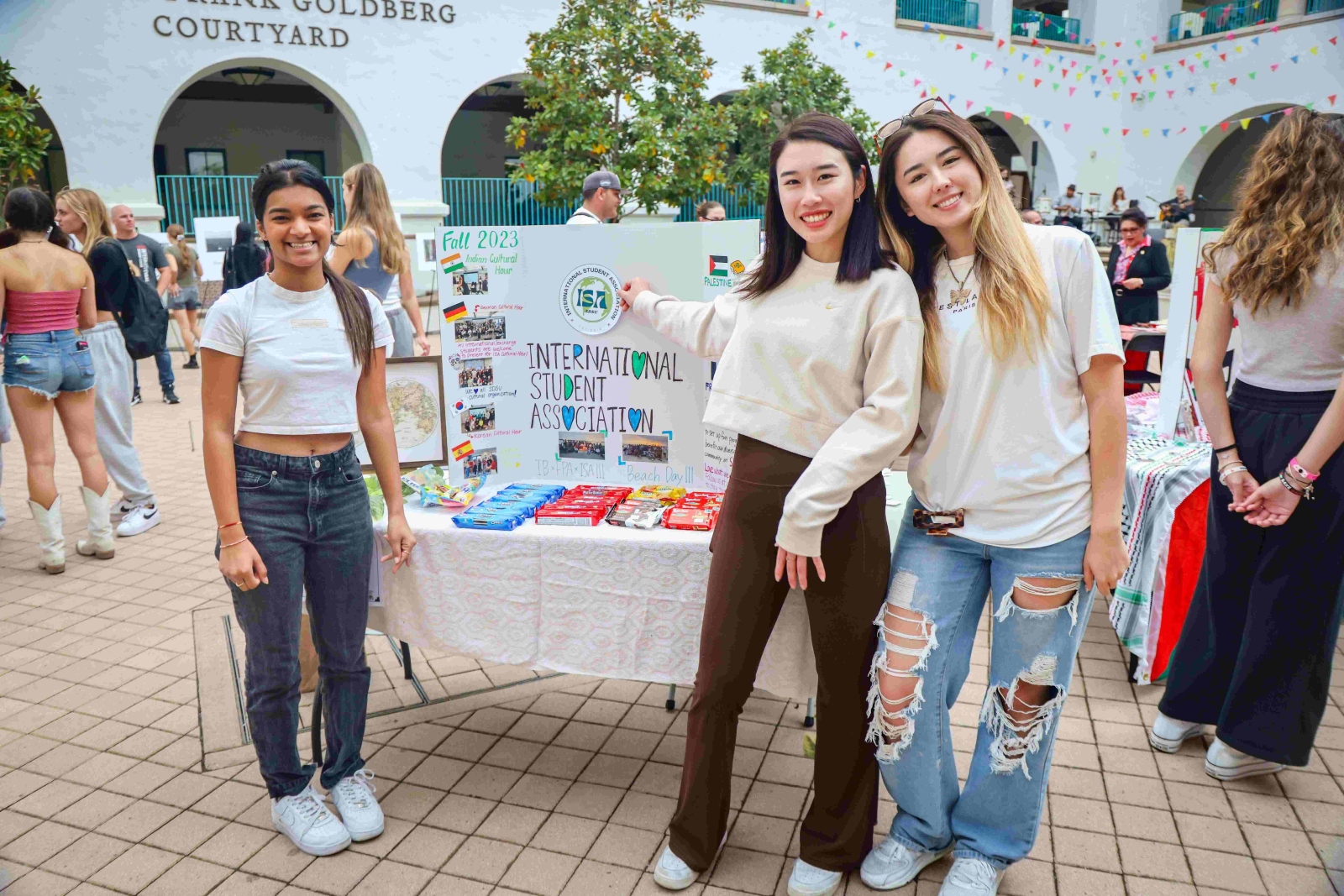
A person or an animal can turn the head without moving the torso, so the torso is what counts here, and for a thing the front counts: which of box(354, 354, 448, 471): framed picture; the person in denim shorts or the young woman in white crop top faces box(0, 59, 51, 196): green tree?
the person in denim shorts

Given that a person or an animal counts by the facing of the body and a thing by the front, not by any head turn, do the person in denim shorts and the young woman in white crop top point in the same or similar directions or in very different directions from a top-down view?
very different directions

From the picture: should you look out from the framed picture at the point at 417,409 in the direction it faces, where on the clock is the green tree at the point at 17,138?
The green tree is roughly at 5 o'clock from the framed picture.

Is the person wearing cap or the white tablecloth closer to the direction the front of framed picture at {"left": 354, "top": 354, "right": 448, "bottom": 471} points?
the white tablecloth

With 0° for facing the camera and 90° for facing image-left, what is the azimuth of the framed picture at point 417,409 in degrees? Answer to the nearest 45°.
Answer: approximately 0°

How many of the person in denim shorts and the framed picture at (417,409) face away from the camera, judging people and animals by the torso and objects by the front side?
1

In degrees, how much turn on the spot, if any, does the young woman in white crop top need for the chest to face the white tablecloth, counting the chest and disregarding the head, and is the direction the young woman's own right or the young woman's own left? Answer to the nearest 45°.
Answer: approximately 90° to the young woman's own left

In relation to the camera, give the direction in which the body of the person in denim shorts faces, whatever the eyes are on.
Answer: away from the camera

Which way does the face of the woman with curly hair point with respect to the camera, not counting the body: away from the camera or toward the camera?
away from the camera

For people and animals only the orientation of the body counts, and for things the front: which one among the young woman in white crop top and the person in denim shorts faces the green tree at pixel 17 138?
the person in denim shorts
